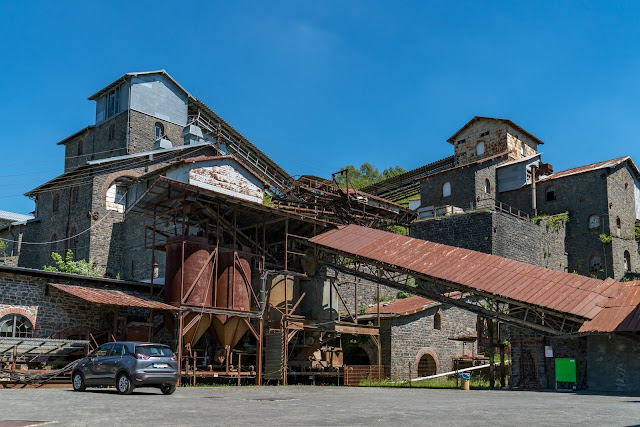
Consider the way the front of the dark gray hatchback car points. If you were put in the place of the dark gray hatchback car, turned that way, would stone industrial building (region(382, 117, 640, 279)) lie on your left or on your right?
on your right

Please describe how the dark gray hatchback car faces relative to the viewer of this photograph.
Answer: facing away from the viewer and to the left of the viewer

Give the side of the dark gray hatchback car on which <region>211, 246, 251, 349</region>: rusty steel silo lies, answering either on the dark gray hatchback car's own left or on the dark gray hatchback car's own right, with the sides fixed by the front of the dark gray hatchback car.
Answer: on the dark gray hatchback car's own right

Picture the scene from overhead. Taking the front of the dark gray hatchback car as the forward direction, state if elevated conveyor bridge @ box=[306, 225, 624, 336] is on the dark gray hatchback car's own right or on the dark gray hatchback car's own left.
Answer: on the dark gray hatchback car's own right

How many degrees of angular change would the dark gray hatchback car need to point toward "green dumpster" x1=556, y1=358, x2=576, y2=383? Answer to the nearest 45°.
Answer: approximately 135° to its right
